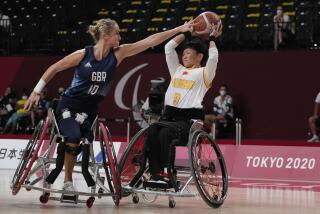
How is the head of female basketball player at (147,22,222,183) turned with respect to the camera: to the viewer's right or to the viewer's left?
to the viewer's left

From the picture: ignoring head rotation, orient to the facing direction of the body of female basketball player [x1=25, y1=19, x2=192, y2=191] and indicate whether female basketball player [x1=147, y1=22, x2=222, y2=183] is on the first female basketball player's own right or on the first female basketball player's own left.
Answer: on the first female basketball player's own left

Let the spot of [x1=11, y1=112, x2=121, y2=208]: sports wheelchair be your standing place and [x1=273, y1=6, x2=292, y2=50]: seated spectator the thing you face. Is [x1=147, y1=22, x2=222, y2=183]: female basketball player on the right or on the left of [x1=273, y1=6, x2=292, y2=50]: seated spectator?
right

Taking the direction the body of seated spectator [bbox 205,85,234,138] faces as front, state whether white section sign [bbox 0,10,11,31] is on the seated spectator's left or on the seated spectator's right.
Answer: on the seated spectator's right

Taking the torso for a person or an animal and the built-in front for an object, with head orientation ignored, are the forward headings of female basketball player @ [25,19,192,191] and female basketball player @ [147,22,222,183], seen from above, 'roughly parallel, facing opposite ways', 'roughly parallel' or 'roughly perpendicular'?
roughly perpendicular

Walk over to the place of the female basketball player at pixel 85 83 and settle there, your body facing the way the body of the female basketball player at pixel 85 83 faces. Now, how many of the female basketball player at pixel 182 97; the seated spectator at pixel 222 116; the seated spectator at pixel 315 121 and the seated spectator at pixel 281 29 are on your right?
0

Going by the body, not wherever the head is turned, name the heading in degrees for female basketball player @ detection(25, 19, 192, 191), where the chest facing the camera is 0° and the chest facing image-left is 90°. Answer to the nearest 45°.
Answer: approximately 315°

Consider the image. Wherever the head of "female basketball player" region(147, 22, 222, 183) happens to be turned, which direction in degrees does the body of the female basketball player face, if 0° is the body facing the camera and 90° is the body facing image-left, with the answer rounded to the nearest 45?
approximately 45°

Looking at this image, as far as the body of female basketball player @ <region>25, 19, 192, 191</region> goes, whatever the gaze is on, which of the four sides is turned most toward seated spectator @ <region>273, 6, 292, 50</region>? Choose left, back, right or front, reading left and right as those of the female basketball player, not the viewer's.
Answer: left

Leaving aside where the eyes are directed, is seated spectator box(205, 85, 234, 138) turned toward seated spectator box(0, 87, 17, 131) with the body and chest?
no

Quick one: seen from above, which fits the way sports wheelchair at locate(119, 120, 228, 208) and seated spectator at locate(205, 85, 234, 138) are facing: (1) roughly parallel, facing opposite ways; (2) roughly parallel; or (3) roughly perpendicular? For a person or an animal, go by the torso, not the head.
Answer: roughly parallel

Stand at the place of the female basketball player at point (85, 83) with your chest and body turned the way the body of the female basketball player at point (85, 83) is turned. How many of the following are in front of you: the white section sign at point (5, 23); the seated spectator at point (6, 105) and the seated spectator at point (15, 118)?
0

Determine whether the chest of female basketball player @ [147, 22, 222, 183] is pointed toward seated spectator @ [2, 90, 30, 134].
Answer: no

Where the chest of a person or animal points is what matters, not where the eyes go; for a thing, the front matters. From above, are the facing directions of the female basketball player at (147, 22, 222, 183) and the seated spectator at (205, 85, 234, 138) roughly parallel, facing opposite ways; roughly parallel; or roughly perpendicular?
roughly parallel

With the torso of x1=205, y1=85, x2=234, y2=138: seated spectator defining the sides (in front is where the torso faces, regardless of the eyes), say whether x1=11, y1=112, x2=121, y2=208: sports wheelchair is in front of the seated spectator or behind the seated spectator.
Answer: in front

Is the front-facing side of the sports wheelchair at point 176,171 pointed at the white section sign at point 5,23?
no

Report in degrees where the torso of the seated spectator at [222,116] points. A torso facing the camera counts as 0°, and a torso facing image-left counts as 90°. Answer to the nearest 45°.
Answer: approximately 45°
